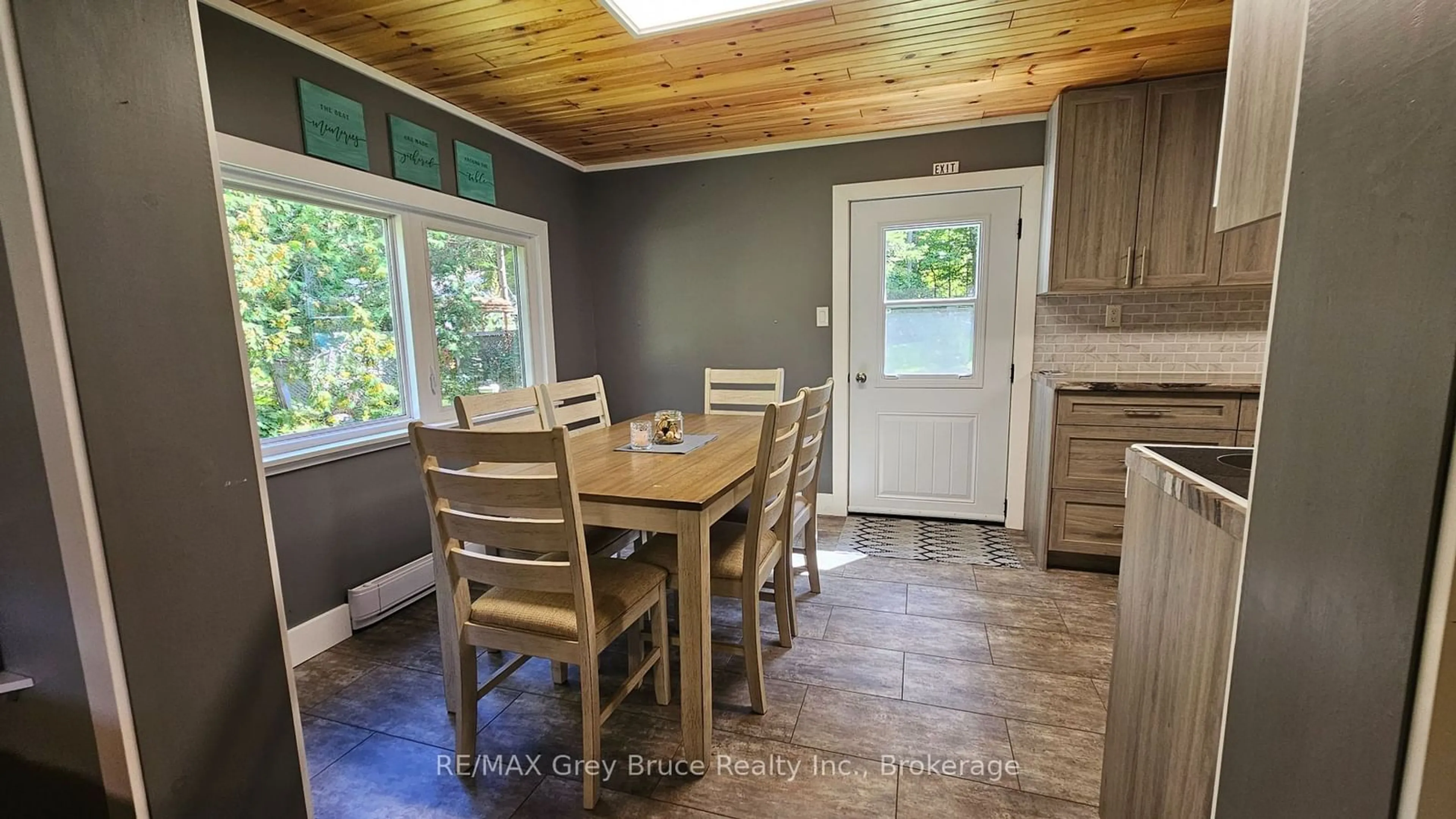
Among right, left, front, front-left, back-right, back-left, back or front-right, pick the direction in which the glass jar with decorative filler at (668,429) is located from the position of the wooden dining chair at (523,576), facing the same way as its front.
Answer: front

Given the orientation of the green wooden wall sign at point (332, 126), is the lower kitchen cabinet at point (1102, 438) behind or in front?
in front

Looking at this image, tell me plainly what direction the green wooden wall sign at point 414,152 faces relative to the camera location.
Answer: facing the viewer and to the right of the viewer

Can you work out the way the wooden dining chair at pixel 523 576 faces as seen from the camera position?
facing away from the viewer and to the right of the viewer

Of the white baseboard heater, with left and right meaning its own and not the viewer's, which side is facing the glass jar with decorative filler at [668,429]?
front

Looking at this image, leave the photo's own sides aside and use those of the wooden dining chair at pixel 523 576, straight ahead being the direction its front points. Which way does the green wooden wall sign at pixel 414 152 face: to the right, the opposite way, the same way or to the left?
to the right

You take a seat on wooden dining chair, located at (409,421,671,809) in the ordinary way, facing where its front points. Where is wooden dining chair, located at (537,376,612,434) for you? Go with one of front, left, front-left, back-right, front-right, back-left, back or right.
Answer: front-left

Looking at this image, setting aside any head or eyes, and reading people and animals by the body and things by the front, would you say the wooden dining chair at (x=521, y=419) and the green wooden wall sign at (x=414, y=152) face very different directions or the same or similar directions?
same or similar directions

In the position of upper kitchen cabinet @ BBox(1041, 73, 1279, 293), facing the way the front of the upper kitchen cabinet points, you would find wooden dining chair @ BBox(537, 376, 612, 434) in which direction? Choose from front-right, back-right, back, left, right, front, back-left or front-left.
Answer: front-right

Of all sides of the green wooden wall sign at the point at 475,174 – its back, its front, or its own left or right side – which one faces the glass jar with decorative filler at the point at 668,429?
front

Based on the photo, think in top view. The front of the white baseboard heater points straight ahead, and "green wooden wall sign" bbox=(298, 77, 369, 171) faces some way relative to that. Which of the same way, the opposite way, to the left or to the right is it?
the same way

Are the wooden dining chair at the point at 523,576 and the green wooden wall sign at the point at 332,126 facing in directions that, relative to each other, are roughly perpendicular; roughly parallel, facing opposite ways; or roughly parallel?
roughly perpendicular

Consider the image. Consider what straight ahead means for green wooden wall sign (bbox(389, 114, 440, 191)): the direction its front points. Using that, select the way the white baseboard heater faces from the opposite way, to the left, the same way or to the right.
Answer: the same way

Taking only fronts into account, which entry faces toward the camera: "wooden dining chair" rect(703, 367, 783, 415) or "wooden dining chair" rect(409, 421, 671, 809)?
"wooden dining chair" rect(703, 367, 783, 415)

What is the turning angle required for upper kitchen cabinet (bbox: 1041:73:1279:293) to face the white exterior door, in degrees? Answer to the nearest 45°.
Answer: approximately 90° to its right

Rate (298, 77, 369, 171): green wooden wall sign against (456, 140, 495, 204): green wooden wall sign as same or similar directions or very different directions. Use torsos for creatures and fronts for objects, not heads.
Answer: same or similar directions
